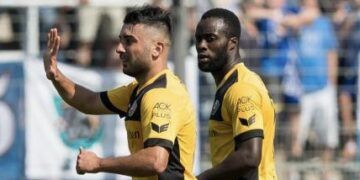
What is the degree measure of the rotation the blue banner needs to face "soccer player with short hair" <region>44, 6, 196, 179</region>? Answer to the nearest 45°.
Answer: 0° — it already faces them

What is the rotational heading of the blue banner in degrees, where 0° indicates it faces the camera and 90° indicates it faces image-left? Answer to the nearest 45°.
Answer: approximately 0°
